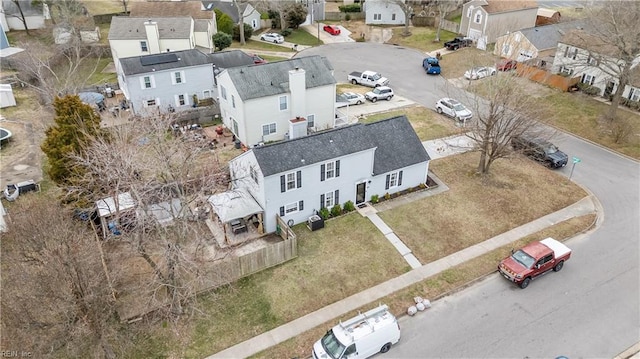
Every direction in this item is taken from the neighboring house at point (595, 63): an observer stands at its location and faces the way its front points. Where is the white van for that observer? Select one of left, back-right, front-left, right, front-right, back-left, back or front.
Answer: front-left

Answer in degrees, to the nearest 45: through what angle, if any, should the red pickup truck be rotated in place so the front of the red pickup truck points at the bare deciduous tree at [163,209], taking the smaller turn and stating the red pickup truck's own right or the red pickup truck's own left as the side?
0° — it already faces it

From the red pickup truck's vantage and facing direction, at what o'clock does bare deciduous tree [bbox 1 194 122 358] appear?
The bare deciduous tree is roughly at 12 o'clock from the red pickup truck.

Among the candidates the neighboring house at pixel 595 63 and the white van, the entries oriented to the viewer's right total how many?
0

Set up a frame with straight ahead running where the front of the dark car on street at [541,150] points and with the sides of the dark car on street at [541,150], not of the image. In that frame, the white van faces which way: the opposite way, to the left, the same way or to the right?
to the right

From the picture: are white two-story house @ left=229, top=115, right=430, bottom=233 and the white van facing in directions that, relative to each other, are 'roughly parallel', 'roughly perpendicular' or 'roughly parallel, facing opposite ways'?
roughly perpendicular

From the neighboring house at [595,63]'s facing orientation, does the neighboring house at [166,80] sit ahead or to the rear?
ahead

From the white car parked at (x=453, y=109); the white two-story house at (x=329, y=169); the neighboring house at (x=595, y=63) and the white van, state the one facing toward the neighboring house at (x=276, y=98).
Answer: the neighboring house at (x=595, y=63)

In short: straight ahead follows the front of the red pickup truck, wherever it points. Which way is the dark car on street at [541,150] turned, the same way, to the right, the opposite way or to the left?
to the left

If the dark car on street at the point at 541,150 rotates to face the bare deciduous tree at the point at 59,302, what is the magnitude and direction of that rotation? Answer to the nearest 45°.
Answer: approximately 90° to its right

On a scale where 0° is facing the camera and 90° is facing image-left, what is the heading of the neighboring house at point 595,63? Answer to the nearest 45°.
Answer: approximately 45°
